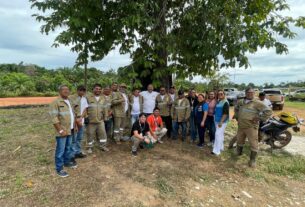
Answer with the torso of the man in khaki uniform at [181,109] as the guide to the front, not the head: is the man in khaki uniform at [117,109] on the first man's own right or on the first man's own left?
on the first man's own right

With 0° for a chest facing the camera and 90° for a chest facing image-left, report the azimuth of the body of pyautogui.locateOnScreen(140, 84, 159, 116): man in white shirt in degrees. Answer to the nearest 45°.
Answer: approximately 0°

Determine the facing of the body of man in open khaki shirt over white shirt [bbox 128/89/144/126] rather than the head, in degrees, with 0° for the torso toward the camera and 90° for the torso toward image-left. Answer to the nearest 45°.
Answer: approximately 0°

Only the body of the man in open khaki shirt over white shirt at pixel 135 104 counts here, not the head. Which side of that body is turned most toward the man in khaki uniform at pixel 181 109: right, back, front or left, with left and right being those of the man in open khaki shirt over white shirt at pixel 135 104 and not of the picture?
left

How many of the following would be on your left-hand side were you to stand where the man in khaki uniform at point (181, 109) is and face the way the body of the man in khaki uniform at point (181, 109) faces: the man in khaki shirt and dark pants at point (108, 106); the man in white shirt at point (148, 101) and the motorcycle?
1
